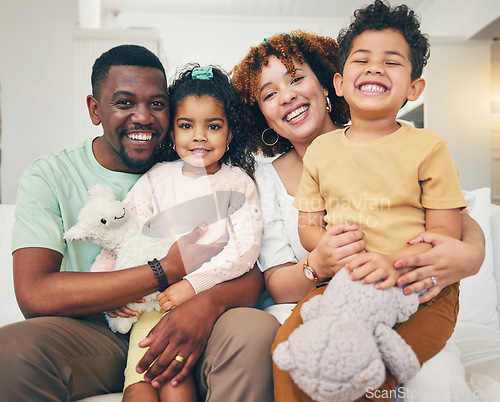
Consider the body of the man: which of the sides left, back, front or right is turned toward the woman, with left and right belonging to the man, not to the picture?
left

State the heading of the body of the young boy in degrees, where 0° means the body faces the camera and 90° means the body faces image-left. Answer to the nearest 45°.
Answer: approximately 0°

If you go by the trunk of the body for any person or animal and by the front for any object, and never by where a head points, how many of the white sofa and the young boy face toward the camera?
2

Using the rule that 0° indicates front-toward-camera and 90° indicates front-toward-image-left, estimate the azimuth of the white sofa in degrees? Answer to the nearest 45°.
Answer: approximately 0°

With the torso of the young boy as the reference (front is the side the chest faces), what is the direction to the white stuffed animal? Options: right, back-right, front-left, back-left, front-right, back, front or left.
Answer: right
